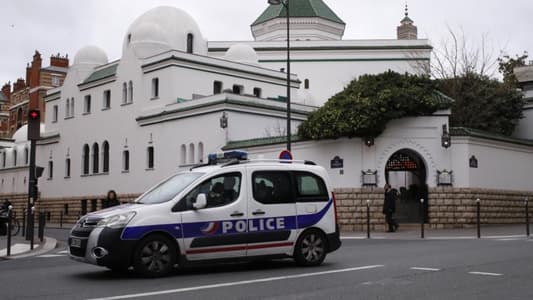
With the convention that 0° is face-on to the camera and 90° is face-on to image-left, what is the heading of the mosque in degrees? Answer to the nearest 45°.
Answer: approximately 0°

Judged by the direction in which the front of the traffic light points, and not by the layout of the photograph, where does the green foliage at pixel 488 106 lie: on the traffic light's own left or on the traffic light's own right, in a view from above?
on the traffic light's own left

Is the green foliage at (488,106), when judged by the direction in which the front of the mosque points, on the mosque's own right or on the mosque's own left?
on the mosque's own left

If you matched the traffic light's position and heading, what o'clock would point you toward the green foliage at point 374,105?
The green foliage is roughly at 9 o'clock from the traffic light.
